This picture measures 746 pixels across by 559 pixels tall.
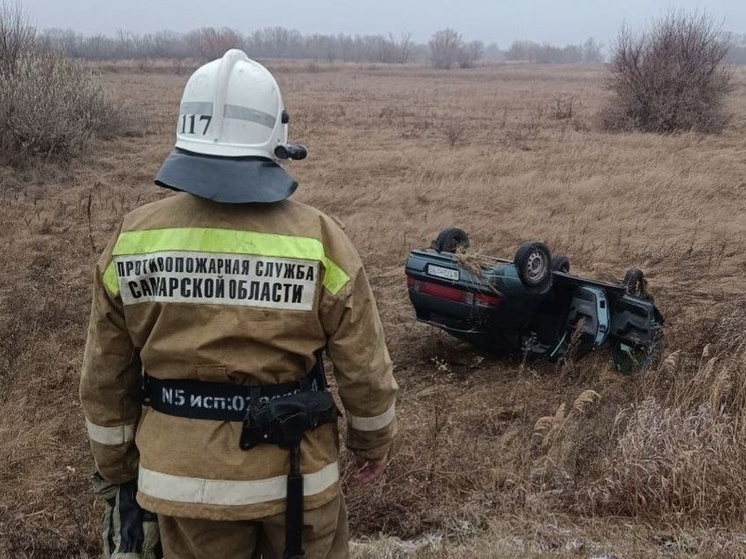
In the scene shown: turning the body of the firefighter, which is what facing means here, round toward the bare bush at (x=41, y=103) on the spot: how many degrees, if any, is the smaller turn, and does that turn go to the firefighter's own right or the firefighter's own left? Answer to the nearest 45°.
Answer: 0° — they already face it

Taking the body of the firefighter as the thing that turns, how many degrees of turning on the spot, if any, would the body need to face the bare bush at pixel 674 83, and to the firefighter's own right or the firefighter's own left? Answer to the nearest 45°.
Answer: approximately 45° to the firefighter's own right

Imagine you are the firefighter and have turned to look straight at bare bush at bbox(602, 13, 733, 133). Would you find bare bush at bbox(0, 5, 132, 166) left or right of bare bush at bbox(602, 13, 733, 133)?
left

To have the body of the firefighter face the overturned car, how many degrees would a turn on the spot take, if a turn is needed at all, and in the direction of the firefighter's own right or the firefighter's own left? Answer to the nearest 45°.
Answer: approximately 45° to the firefighter's own right

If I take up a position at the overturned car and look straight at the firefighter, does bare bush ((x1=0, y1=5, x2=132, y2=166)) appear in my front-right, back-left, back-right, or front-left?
back-right

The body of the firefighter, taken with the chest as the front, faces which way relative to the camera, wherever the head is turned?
away from the camera
